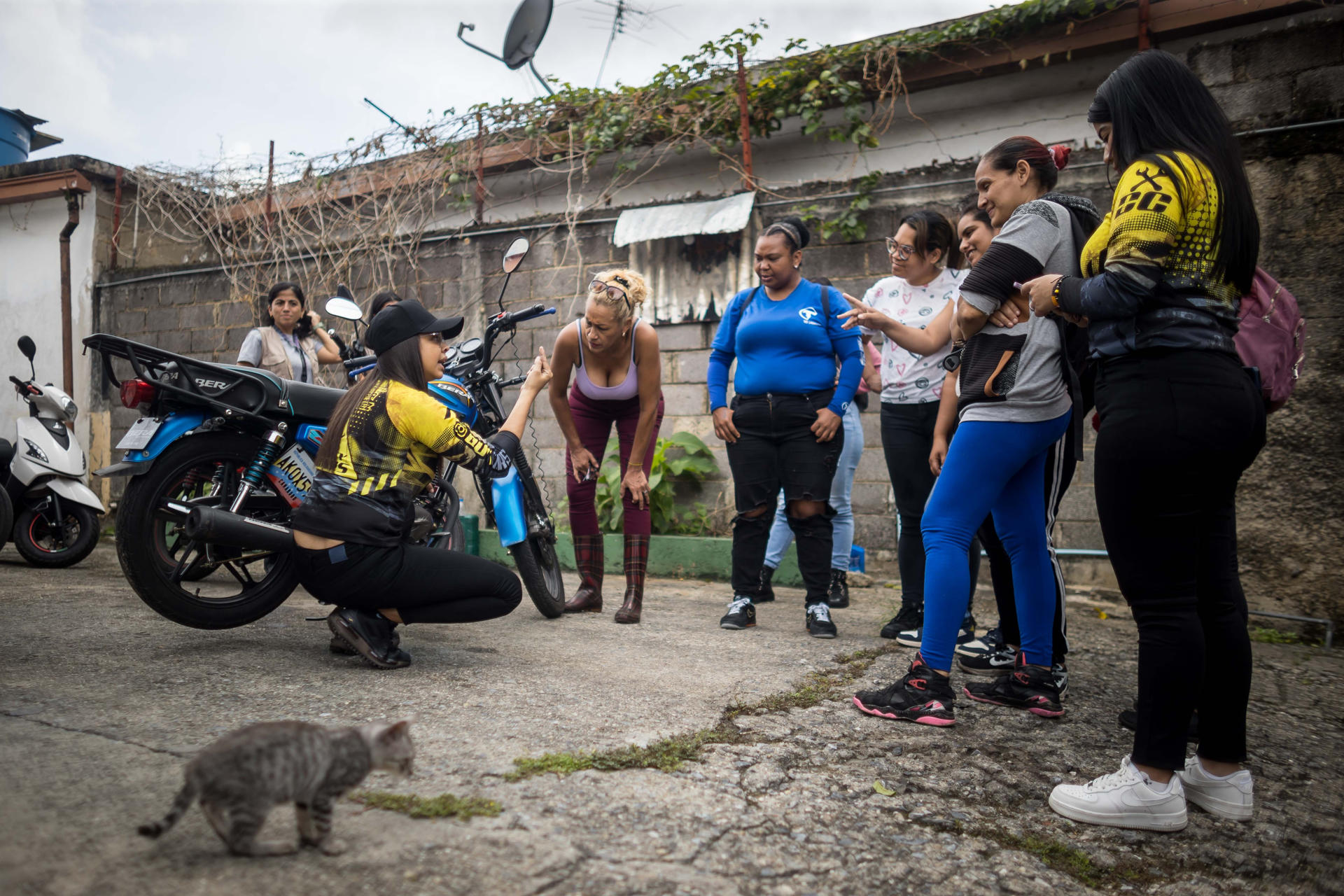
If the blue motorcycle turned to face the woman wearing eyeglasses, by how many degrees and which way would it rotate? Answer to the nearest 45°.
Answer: approximately 45° to its right

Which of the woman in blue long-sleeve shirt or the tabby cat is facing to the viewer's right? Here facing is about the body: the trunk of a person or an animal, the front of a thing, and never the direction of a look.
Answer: the tabby cat

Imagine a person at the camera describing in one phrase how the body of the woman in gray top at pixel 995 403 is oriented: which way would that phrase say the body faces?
to the viewer's left

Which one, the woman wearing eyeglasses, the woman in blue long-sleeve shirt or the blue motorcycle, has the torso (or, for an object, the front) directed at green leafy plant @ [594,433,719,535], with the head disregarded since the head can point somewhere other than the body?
the blue motorcycle

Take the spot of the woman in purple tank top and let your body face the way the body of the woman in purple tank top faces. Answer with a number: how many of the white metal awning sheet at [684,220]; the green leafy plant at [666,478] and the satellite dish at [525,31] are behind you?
3

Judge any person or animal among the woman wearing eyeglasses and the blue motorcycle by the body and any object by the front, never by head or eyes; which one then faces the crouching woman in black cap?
the woman wearing eyeglasses

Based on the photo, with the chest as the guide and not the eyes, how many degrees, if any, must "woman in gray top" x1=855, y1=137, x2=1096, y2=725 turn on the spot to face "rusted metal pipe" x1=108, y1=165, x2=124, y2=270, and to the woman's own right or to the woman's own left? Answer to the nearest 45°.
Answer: approximately 45° to the woman's own right
